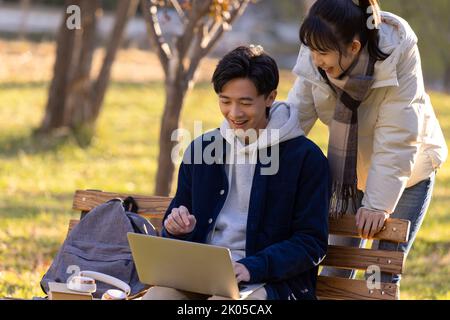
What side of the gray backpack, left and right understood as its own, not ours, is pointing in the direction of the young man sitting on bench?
left

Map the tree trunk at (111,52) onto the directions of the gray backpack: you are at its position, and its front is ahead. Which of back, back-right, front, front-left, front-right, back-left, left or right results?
back-right

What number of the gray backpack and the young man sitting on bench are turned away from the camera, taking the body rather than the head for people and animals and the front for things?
0

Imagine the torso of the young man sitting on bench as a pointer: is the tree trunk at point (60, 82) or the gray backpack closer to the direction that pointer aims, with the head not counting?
the gray backpack

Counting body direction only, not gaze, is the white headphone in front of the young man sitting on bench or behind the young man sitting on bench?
in front

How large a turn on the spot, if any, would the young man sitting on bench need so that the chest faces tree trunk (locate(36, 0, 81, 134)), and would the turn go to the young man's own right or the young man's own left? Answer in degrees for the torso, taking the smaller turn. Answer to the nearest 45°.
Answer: approximately 135° to the young man's own right

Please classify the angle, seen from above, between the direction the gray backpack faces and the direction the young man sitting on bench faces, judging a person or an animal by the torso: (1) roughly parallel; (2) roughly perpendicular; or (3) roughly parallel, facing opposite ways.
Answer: roughly parallel

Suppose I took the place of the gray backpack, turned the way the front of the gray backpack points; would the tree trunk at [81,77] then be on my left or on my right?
on my right

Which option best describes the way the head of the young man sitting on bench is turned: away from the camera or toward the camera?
toward the camera

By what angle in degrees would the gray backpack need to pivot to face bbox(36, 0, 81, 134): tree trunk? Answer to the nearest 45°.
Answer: approximately 135° to its right

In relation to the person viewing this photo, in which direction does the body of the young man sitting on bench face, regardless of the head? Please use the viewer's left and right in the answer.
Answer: facing the viewer and to the left of the viewer

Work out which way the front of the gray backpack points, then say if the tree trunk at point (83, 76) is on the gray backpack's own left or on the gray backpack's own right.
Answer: on the gray backpack's own right

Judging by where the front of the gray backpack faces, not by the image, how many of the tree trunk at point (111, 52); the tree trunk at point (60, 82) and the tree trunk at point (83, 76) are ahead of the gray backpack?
0
